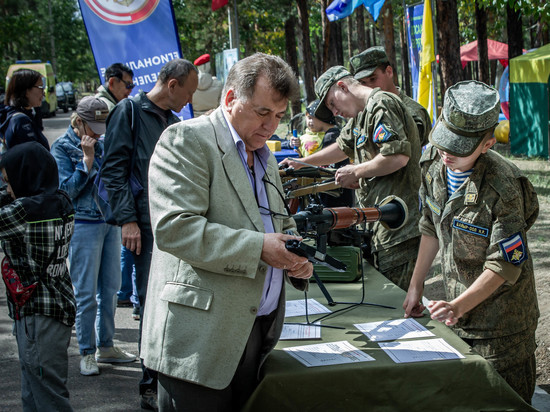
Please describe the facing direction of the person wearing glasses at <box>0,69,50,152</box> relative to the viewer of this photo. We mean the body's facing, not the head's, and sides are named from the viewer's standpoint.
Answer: facing to the right of the viewer

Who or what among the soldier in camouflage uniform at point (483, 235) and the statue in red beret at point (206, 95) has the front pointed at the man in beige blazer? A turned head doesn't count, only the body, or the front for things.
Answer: the soldier in camouflage uniform

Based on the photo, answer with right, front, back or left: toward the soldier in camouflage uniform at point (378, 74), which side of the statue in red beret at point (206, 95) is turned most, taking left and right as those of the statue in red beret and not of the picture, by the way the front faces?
left

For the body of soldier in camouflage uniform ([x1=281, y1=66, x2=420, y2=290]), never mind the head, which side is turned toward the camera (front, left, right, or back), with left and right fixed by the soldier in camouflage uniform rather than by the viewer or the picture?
left

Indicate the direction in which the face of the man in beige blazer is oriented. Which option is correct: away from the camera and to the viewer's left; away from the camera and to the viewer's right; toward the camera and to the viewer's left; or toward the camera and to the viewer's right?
toward the camera and to the viewer's right

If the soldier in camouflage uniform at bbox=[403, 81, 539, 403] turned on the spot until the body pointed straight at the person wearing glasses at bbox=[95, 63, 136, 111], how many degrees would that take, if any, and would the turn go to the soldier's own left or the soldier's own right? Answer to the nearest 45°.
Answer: approximately 90° to the soldier's own right

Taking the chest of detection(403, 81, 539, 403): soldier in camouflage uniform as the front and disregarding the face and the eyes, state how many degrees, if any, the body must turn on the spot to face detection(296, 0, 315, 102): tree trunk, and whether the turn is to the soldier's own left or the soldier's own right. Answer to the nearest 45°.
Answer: approximately 135° to the soldier's own right

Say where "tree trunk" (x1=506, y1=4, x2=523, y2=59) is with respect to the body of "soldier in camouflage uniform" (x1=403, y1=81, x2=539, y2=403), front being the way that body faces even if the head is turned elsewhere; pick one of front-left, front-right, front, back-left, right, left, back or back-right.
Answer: back-right

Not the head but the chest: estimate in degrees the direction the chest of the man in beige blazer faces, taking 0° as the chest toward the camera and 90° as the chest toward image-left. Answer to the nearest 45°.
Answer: approximately 315°
